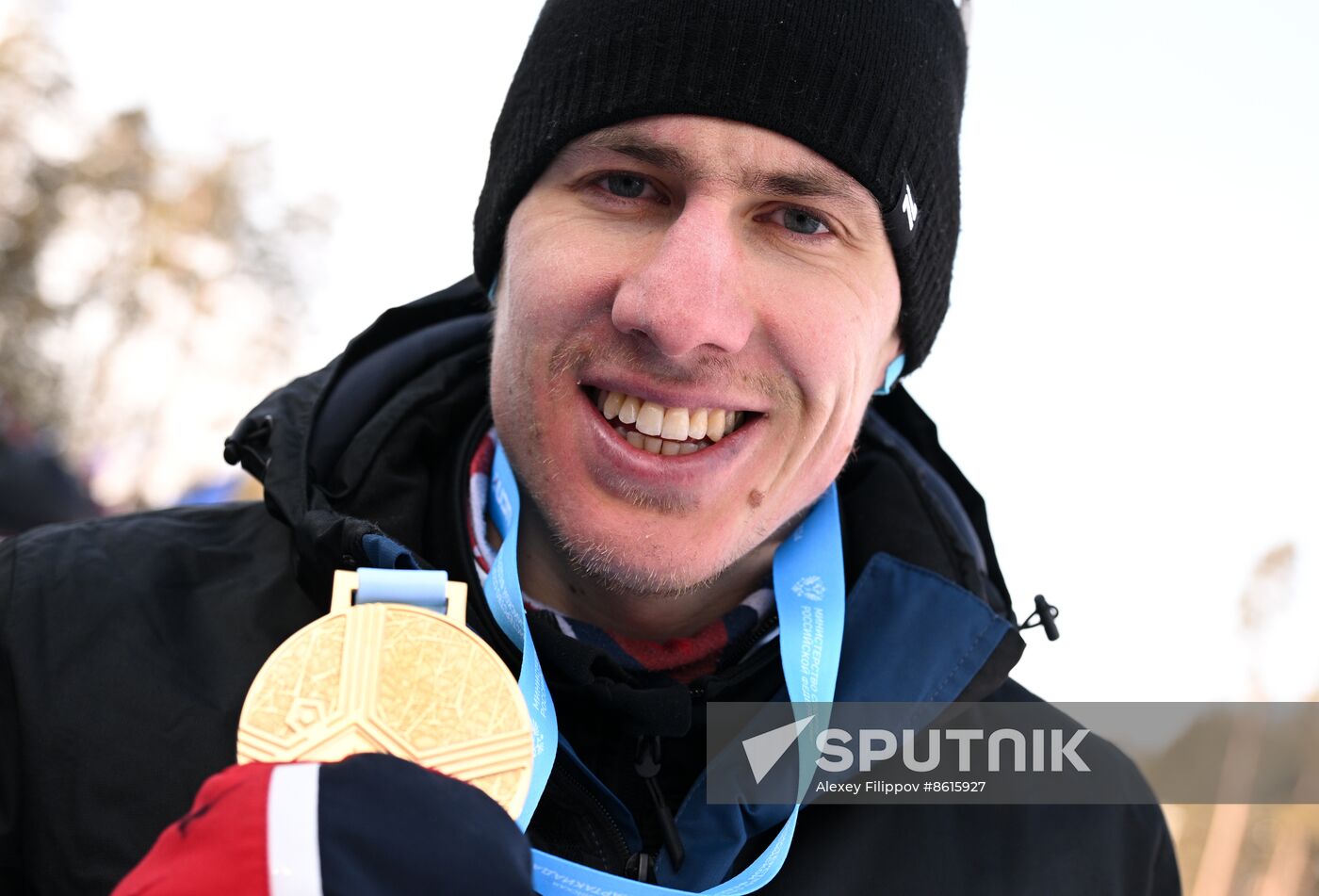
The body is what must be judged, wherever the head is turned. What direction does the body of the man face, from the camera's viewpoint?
toward the camera

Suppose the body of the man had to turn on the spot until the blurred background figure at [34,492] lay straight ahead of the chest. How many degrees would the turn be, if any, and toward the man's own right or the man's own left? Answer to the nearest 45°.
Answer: approximately 135° to the man's own right

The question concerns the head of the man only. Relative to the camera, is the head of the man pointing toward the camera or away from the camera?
toward the camera
